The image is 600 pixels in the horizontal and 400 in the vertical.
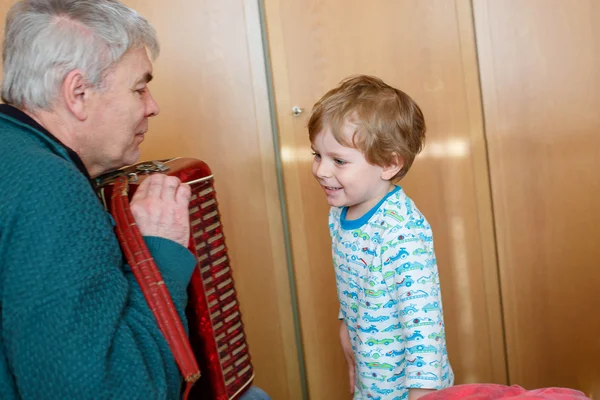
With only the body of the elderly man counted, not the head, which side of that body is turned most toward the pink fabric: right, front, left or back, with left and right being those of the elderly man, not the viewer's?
front

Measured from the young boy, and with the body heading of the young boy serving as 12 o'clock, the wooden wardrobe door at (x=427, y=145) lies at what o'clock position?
The wooden wardrobe door is roughly at 5 o'clock from the young boy.

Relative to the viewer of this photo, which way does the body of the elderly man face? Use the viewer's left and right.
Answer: facing to the right of the viewer

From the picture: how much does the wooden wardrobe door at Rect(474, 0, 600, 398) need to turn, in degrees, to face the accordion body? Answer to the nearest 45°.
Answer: approximately 45° to its right

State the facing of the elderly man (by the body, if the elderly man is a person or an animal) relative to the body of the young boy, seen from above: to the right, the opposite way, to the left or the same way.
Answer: the opposite way

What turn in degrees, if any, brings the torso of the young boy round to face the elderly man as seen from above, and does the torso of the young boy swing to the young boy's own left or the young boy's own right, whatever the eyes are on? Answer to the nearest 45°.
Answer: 0° — they already face them

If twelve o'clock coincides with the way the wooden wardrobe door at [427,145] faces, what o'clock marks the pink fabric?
The pink fabric is roughly at 12 o'clock from the wooden wardrobe door.

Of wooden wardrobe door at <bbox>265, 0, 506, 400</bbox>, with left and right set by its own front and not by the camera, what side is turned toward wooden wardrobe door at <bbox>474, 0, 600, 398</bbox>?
left

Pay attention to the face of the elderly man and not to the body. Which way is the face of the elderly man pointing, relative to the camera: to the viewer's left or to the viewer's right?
to the viewer's right

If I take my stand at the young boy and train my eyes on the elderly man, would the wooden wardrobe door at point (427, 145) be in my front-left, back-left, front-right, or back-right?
back-right

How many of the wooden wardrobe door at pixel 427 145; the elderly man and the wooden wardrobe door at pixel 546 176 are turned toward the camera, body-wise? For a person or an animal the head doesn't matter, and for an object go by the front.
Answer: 2
